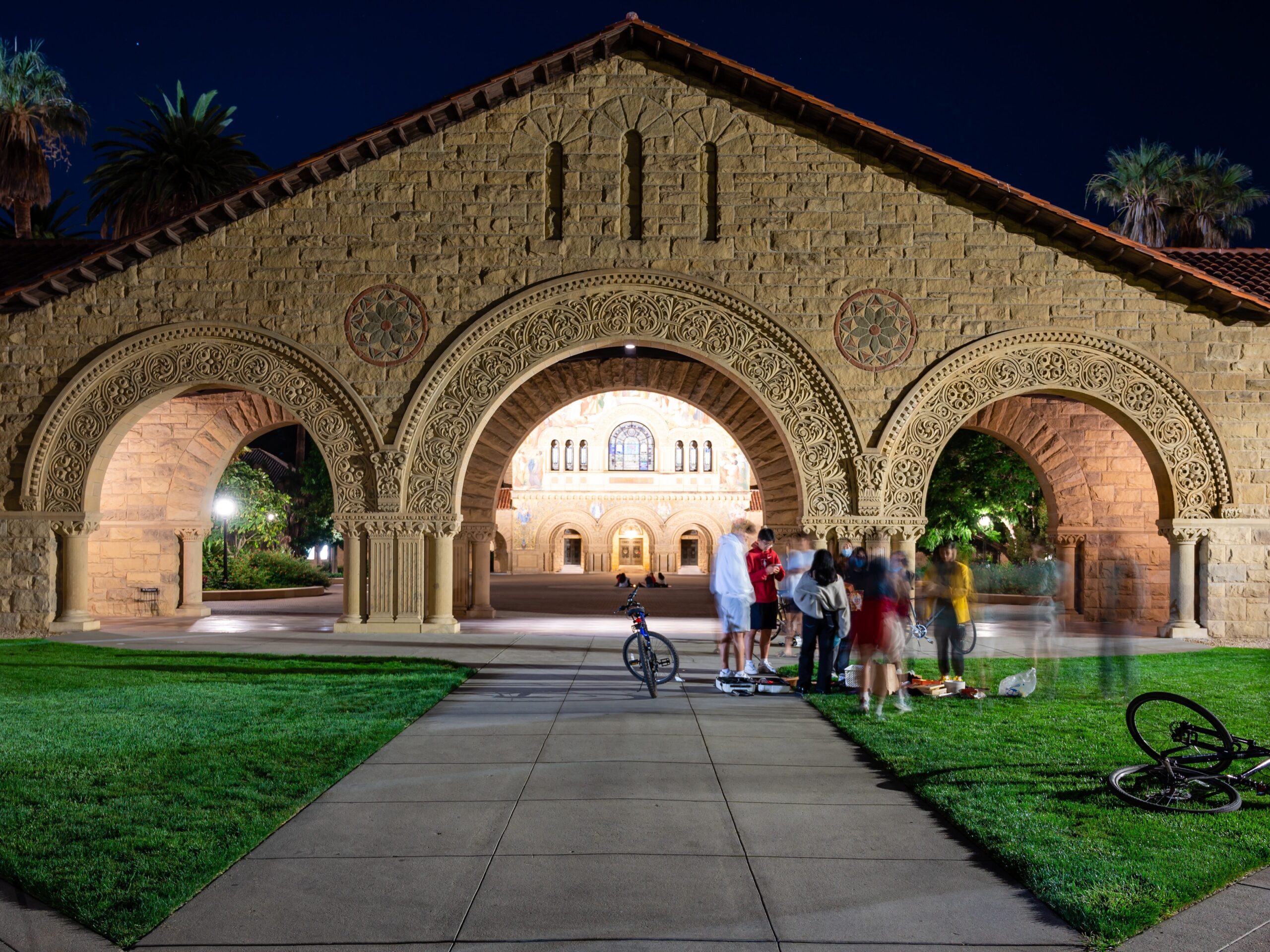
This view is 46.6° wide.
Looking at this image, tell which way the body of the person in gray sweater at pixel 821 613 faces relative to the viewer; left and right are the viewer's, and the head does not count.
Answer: facing away from the viewer

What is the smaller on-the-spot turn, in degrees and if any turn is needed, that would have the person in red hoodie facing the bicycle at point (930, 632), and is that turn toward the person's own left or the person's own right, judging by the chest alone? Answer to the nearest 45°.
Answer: approximately 90° to the person's own left

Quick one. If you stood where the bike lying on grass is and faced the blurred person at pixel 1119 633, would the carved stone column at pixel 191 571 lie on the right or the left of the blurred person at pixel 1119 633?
left

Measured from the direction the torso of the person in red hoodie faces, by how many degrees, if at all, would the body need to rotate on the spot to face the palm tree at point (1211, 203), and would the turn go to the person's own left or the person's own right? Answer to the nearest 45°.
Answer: approximately 90° to the person's own left

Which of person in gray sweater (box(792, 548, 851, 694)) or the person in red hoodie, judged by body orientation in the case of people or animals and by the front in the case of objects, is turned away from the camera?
the person in gray sweater

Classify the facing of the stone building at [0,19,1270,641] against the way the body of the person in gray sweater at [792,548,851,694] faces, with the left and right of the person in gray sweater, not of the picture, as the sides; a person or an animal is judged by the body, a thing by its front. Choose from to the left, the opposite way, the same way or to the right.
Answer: the opposite way

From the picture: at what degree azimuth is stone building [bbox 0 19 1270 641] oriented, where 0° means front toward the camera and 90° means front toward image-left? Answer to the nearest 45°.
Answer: approximately 0°

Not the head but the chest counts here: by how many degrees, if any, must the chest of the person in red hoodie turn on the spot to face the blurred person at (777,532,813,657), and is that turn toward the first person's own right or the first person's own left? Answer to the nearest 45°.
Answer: approximately 90° to the first person's own left

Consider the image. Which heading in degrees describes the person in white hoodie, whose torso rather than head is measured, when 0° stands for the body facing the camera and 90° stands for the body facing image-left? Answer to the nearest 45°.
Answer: approximately 270°

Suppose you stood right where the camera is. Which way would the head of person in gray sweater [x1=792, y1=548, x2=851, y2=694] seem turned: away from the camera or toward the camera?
away from the camera

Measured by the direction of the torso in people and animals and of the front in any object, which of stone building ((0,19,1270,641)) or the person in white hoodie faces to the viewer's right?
the person in white hoodie
